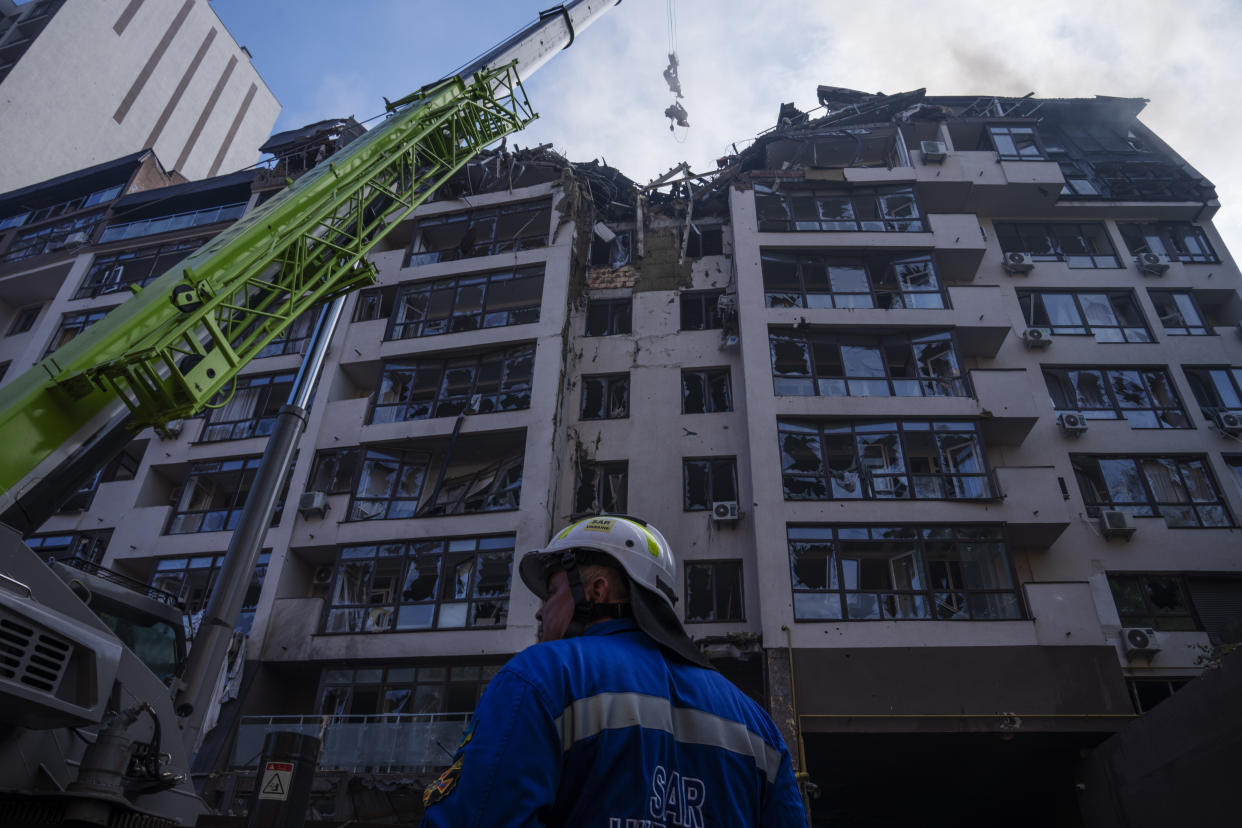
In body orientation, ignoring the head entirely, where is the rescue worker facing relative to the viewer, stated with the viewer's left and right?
facing away from the viewer and to the left of the viewer

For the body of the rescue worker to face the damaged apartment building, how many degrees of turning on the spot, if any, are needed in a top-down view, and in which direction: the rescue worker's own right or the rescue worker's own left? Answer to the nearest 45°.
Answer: approximately 45° to the rescue worker's own right

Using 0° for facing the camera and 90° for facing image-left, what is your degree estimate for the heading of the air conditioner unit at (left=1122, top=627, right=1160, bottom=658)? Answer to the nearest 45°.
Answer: approximately 0°

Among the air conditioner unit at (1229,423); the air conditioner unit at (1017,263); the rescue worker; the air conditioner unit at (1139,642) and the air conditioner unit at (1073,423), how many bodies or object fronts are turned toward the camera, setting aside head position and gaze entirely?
4

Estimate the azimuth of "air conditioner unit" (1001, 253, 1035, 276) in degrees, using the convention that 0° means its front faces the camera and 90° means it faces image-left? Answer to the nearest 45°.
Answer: approximately 0°

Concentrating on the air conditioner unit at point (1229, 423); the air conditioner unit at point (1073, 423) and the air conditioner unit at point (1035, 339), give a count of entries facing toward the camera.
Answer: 3
